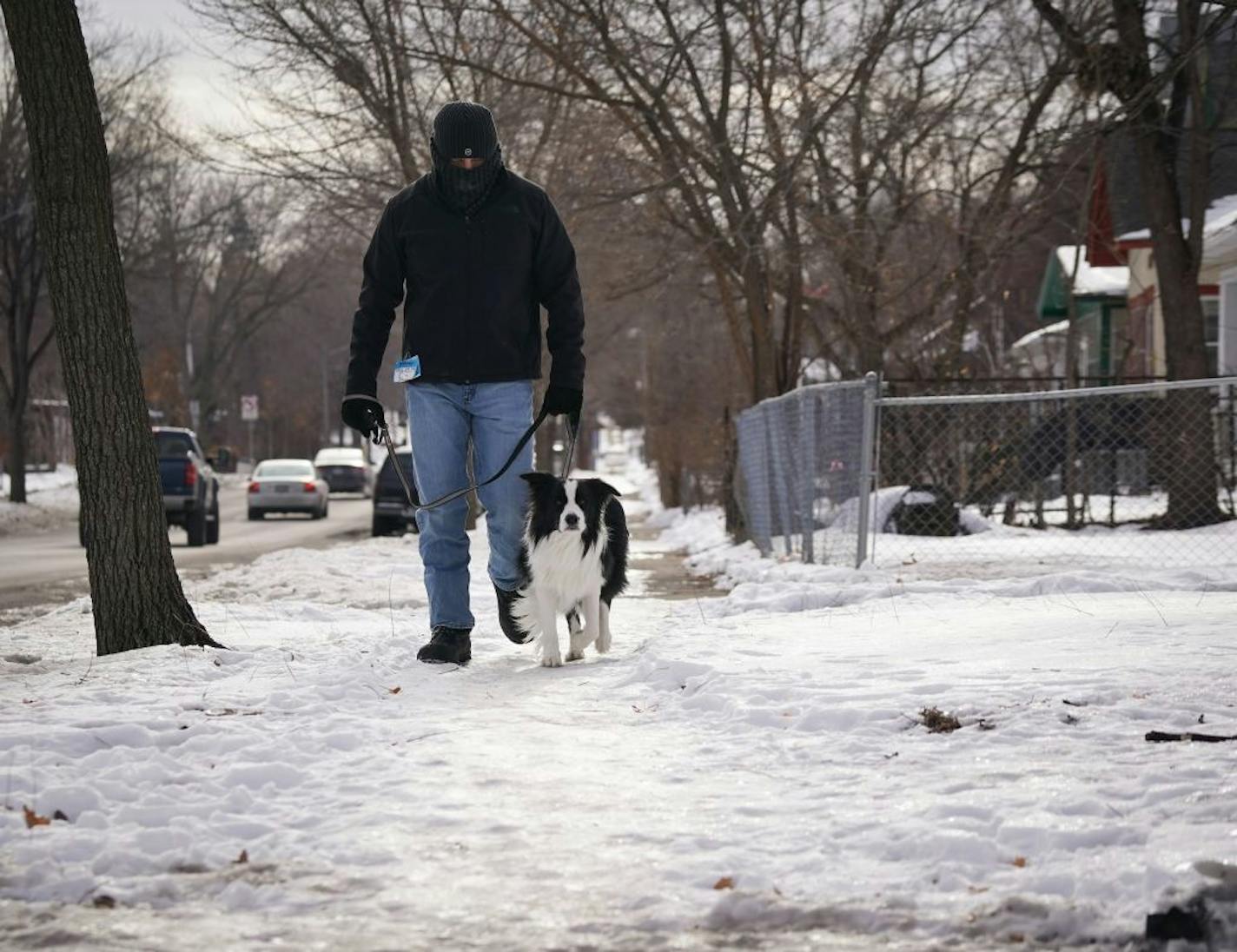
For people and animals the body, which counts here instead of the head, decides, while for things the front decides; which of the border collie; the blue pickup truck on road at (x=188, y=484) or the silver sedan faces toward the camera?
the border collie

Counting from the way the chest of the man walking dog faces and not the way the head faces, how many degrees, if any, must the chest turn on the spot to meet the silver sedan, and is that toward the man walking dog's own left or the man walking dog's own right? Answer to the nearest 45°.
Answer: approximately 180°

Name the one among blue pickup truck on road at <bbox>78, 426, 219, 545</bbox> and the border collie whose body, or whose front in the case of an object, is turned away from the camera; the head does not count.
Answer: the blue pickup truck on road

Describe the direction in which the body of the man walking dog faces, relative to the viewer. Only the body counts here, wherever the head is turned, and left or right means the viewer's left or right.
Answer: facing the viewer

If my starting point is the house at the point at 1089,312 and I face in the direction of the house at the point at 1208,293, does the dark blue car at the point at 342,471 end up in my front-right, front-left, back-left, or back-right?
back-right

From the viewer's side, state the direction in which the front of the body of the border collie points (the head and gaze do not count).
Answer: toward the camera

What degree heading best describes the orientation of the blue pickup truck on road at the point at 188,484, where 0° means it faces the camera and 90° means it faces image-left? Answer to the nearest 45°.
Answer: approximately 180°

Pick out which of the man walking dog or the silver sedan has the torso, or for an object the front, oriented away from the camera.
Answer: the silver sedan

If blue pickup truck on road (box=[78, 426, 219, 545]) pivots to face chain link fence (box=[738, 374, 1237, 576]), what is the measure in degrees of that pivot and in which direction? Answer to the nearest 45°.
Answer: approximately 135° to its right

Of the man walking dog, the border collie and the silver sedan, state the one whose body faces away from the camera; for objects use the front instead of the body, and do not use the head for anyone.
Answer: the silver sedan

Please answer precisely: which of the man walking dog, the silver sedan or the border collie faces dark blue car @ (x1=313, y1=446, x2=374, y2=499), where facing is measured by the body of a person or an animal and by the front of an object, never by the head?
the silver sedan

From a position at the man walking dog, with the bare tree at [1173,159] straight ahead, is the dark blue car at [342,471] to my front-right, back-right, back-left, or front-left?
front-left

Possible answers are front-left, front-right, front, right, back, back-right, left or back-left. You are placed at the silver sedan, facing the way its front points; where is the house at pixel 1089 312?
right

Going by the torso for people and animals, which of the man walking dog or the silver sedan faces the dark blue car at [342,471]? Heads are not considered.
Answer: the silver sedan

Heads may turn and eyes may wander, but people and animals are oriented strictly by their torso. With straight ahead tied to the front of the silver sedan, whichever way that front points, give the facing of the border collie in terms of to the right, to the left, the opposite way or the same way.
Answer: the opposite way

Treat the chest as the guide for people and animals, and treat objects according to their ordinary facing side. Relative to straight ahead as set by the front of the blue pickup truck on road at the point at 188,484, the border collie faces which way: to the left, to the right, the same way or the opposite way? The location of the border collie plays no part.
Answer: the opposite way
